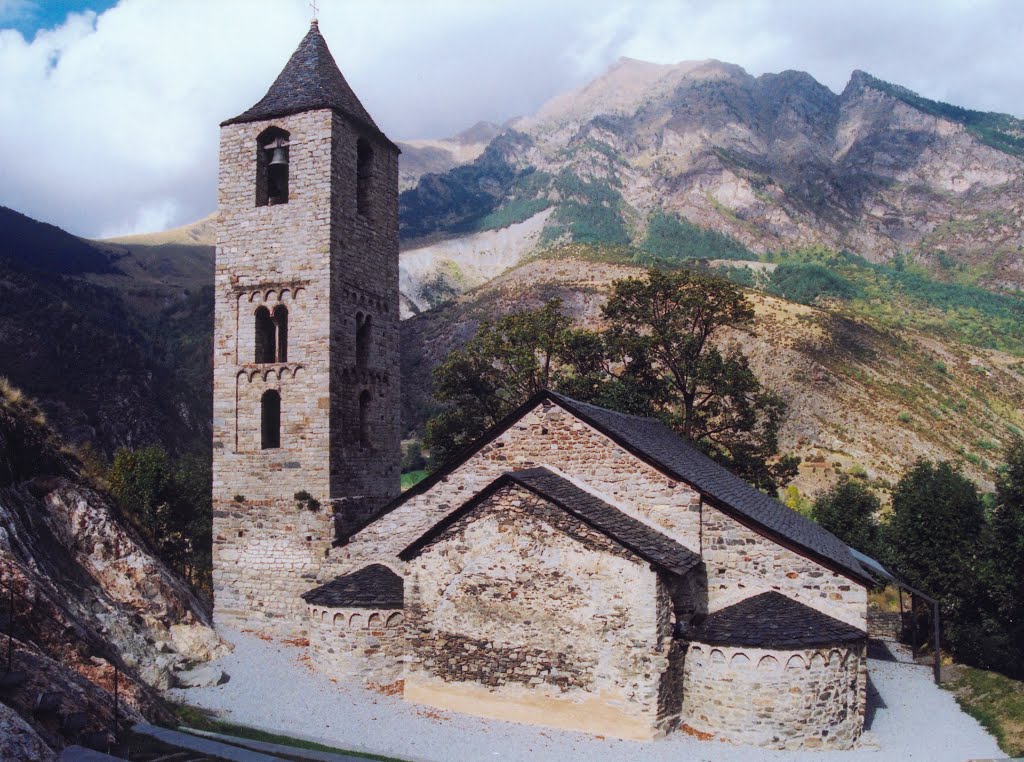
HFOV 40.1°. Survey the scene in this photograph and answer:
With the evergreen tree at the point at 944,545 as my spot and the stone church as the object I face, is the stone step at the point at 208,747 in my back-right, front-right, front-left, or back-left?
front-left

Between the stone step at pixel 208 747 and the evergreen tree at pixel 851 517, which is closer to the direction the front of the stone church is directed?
the evergreen tree

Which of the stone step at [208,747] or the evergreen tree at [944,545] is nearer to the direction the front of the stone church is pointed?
the evergreen tree

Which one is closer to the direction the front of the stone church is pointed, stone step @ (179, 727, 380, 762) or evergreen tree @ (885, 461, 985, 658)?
the evergreen tree

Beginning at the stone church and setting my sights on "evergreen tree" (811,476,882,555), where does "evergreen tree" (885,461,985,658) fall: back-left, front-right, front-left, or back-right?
front-right

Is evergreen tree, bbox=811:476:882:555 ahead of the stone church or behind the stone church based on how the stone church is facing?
ahead

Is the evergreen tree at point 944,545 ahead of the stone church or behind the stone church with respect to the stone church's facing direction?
ahead

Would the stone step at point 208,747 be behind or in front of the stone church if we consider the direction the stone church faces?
behind

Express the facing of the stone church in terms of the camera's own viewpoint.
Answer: facing away from the viewer and to the right of the viewer
